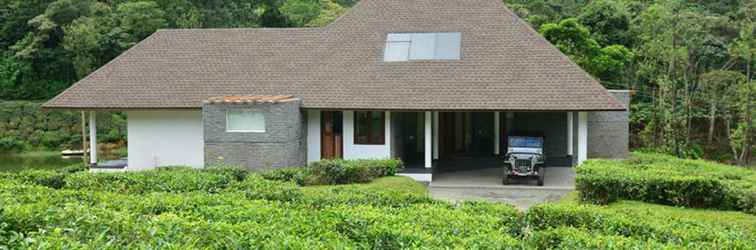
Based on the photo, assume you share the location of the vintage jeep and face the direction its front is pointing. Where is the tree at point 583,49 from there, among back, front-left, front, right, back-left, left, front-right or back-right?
back

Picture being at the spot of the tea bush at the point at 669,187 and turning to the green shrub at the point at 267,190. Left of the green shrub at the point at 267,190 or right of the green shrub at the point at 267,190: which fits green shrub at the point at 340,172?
right

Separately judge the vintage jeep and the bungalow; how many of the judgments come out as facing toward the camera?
2

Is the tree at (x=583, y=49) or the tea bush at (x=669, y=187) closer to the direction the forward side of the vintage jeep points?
the tea bush

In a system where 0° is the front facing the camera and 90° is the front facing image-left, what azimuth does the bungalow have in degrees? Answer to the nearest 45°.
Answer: approximately 0°

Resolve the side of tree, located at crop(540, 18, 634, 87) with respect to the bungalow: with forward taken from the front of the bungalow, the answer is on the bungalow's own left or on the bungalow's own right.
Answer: on the bungalow's own left

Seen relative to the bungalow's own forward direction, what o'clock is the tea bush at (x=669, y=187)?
The tea bush is roughly at 11 o'clock from the bungalow.

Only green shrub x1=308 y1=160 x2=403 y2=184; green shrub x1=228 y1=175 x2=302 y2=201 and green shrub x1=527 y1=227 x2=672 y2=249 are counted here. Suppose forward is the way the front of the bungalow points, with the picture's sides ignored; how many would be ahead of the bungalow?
3
